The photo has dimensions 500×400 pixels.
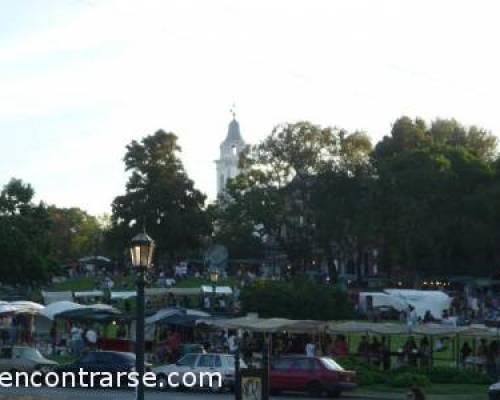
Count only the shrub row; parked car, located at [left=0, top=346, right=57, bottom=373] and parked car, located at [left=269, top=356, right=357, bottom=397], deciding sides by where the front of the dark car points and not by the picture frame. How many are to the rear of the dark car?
2

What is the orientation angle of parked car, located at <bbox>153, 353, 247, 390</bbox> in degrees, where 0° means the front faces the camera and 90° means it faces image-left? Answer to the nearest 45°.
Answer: approximately 90°

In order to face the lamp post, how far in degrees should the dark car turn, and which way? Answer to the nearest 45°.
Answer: approximately 90° to its left

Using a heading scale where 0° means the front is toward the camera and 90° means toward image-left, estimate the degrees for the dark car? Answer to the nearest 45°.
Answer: approximately 90°

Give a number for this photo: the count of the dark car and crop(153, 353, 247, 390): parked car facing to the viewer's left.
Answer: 2

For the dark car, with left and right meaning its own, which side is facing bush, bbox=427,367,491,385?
back

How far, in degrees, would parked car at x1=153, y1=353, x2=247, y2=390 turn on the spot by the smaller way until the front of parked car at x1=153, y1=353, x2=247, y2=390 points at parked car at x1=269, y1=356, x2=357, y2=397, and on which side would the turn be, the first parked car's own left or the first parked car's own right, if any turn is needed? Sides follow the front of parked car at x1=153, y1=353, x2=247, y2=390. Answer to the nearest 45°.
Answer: approximately 180°

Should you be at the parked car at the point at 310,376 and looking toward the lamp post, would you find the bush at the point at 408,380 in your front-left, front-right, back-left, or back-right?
back-left
